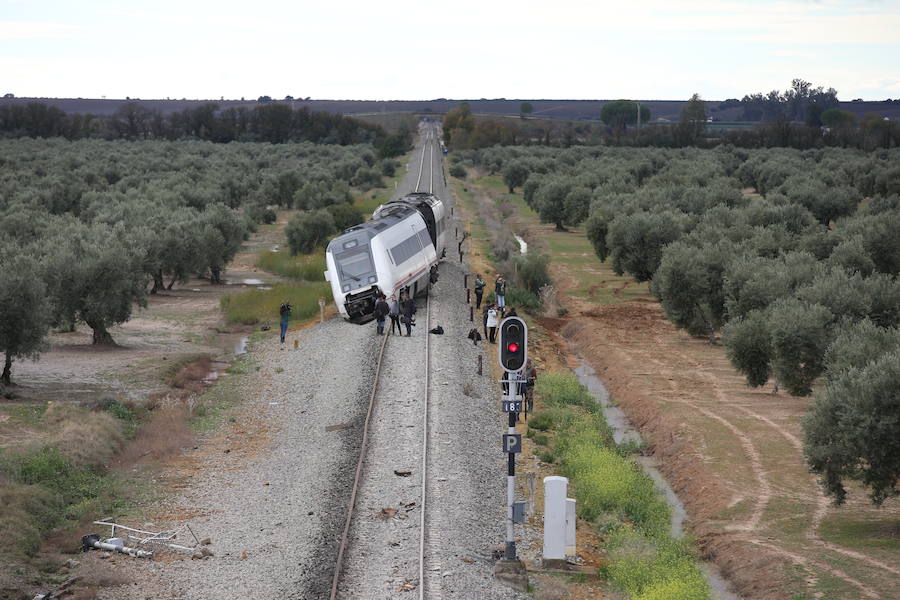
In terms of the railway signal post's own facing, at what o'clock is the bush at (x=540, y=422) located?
The bush is roughly at 6 o'clock from the railway signal post.

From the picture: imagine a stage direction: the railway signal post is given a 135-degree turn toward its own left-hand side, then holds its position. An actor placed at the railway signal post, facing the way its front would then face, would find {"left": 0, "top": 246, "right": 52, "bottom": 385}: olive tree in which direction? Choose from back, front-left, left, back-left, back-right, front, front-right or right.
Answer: left

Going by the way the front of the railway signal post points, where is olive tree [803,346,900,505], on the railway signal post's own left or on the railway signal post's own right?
on the railway signal post's own left

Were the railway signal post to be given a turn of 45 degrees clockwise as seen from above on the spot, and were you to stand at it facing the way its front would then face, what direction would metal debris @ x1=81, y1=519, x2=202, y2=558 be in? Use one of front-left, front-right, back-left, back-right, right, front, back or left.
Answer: front-right

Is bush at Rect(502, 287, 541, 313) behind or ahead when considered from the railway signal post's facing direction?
behind

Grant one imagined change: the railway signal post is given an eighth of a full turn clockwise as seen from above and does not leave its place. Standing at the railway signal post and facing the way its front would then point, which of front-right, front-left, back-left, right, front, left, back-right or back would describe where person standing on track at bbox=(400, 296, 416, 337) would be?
back-right

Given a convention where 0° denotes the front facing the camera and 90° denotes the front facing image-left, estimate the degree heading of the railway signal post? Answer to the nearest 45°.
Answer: approximately 0°

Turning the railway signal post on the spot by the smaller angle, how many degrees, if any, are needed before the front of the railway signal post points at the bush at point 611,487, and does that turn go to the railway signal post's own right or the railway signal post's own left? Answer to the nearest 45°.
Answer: approximately 180°

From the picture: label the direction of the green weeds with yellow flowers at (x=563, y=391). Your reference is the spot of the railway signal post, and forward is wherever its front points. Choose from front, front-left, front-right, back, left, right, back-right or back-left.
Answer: back

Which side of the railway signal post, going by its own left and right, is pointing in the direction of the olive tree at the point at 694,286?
back
